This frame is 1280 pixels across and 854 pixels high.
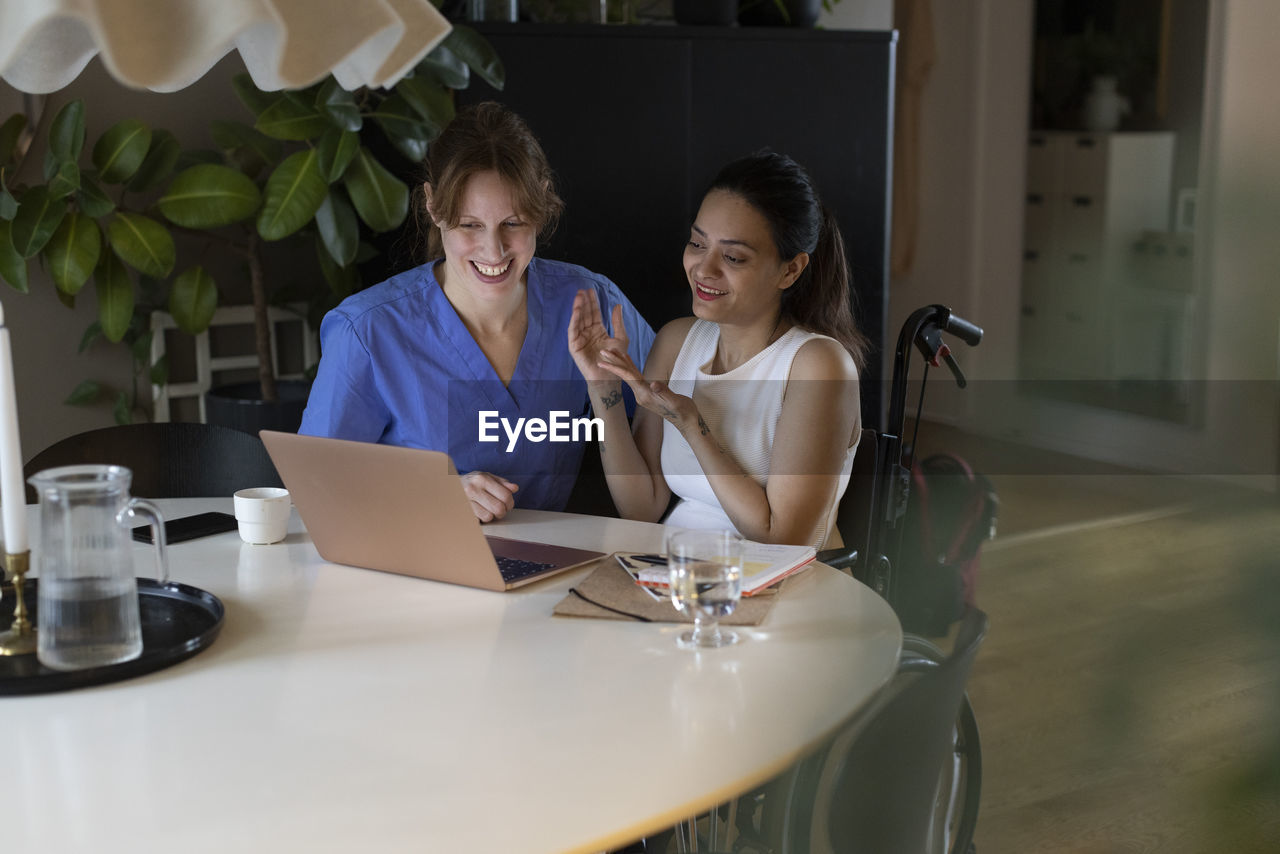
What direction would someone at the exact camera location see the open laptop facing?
facing away from the viewer and to the right of the viewer

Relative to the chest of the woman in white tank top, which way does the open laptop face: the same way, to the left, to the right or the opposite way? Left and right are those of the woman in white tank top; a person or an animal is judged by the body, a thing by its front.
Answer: the opposite way

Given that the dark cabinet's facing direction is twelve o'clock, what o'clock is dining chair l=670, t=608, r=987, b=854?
The dining chair is roughly at 12 o'clock from the dark cabinet.

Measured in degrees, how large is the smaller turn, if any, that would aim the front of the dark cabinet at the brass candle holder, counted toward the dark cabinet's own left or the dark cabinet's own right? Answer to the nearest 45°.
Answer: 0° — it already faces it

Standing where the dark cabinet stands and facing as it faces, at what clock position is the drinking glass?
The drinking glass is roughly at 12 o'clock from the dark cabinet.

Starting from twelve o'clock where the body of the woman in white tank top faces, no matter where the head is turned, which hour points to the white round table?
The white round table is roughly at 11 o'clock from the woman in white tank top.

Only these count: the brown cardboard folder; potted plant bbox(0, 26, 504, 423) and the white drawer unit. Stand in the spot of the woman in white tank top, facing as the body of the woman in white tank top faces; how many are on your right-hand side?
1

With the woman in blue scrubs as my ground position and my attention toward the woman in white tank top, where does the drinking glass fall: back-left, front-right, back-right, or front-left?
front-right

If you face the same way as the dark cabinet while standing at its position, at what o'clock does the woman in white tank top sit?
The woman in white tank top is roughly at 12 o'clock from the dark cabinet.

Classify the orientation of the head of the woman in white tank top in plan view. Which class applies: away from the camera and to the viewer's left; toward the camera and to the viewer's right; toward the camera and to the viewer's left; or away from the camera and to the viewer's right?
toward the camera and to the viewer's left

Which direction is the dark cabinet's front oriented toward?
toward the camera
